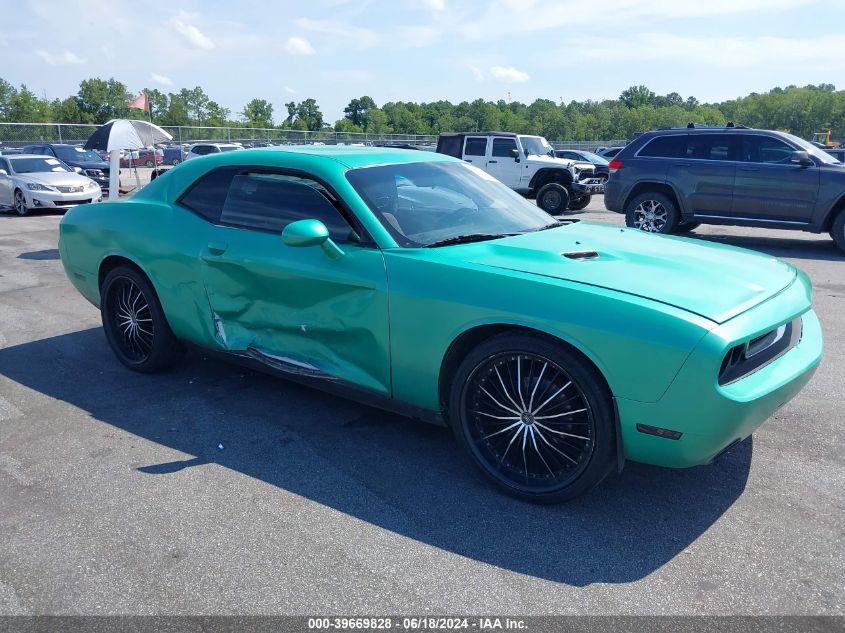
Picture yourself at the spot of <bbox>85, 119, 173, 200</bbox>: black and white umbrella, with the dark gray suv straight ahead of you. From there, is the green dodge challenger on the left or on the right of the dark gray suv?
right

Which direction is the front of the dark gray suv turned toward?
to the viewer's right

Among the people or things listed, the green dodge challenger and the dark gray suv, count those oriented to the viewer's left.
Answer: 0

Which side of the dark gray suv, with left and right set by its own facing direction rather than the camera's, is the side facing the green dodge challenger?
right

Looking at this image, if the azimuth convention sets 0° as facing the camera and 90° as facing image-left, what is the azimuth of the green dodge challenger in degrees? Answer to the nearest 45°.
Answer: approximately 315°

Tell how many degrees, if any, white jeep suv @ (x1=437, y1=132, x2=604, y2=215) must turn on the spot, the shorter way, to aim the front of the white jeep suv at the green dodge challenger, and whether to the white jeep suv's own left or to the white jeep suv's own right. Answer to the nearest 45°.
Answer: approximately 45° to the white jeep suv's own right

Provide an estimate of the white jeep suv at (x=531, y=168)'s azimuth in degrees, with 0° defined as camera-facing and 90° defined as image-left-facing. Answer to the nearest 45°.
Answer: approximately 315°

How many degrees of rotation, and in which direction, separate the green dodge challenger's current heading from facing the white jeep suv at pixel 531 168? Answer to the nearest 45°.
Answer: approximately 135° to its left

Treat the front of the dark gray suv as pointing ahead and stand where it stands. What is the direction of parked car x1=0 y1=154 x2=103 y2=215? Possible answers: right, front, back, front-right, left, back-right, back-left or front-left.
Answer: back
